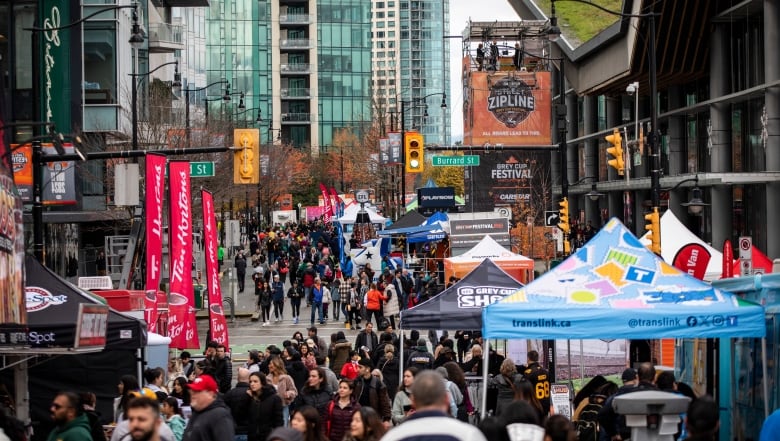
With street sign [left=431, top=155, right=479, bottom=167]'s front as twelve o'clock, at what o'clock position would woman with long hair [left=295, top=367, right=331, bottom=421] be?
The woman with long hair is roughly at 12 o'clock from the street sign.

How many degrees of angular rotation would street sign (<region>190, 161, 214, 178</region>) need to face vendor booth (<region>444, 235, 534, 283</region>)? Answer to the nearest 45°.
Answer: approximately 90° to its left

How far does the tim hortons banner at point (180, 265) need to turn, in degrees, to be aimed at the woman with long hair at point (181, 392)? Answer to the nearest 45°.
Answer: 0° — it already faces them

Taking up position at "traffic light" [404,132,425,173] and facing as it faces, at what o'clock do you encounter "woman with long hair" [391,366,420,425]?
The woman with long hair is roughly at 12 o'clock from the traffic light.

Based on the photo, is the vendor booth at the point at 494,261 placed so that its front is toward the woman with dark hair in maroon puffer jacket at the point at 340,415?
yes

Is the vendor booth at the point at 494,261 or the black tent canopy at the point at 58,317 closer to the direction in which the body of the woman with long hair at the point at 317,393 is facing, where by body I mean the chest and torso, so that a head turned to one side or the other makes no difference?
the black tent canopy

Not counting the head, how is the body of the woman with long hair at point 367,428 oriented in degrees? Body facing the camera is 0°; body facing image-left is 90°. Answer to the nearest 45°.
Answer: approximately 45°

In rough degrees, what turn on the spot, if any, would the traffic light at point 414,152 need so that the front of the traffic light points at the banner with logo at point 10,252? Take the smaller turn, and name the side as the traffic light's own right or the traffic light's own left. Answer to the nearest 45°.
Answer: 0° — it already faces it

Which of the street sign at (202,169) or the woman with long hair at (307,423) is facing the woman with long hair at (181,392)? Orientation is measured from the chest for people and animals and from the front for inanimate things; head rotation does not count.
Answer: the street sign
